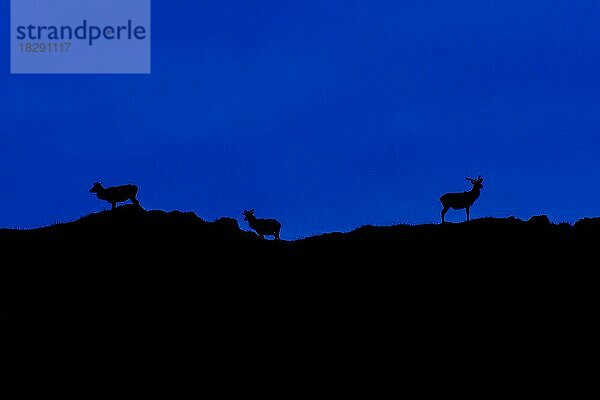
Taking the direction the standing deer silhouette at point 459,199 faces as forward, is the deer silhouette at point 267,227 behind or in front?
behind

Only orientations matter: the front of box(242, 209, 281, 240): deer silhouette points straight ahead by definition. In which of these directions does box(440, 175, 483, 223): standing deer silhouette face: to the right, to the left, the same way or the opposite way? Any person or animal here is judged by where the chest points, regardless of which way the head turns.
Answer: the opposite way

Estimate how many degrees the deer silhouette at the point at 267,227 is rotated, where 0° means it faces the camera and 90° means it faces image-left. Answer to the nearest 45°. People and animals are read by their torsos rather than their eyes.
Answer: approximately 90°

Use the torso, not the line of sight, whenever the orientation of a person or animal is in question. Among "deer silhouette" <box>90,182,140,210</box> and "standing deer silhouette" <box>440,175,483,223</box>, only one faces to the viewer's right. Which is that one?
the standing deer silhouette

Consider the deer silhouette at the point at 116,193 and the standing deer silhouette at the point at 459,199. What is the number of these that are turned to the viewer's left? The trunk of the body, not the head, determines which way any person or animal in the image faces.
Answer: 1

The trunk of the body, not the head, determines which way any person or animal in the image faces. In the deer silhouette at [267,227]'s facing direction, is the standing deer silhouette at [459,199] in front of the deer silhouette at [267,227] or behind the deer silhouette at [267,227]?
behind

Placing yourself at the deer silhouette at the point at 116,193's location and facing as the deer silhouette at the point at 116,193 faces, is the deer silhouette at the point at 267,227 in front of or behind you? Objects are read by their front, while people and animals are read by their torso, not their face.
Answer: behind

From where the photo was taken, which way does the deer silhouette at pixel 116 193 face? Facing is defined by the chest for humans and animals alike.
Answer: to the viewer's left

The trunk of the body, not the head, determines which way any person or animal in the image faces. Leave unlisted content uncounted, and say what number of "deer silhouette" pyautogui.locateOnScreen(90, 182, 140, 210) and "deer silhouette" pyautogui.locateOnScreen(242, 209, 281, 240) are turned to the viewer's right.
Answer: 0

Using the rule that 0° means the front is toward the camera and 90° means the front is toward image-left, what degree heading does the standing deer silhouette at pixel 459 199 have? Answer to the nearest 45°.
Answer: approximately 270°

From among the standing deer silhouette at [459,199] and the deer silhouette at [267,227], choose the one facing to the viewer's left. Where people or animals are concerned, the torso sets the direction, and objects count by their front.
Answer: the deer silhouette

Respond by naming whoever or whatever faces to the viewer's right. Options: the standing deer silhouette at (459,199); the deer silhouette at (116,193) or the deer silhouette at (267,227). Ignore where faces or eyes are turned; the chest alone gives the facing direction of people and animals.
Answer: the standing deer silhouette

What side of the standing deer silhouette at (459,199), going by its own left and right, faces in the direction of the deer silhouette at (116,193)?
back

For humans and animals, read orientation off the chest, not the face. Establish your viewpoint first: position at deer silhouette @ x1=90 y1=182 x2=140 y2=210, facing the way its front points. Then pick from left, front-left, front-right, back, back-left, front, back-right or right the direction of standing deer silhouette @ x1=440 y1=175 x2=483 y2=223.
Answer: back
